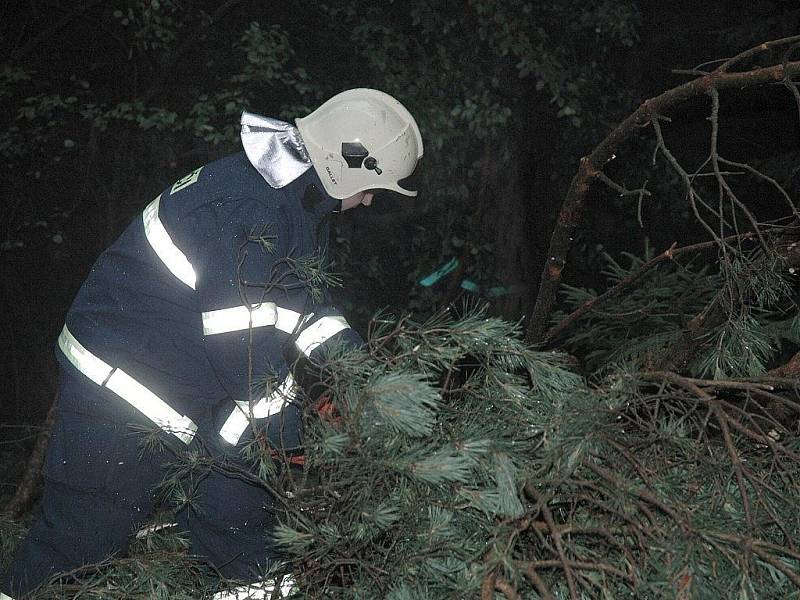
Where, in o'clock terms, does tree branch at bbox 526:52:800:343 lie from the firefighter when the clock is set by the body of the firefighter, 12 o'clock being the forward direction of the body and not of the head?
The tree branch is roughly at 12 o'clock from the firefighter.

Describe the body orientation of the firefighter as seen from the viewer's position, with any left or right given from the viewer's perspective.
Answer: facing to the right of the viewer
